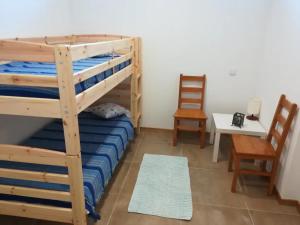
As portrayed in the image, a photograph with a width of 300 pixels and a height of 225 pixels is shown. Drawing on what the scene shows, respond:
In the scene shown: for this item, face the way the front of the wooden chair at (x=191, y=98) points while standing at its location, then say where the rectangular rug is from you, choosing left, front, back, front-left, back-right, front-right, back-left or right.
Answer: front

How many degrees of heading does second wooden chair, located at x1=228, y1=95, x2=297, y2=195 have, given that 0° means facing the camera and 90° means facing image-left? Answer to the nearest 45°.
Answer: approximately 90°

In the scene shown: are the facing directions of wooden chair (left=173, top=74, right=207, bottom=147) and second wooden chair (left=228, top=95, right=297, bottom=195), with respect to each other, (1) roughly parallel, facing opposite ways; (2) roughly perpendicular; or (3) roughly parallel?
roughly perpendicular

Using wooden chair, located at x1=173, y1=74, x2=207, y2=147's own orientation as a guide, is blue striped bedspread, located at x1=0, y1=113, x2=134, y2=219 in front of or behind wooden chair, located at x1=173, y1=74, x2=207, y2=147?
in front

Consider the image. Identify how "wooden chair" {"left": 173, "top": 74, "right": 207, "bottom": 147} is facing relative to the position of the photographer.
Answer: facing the viewer

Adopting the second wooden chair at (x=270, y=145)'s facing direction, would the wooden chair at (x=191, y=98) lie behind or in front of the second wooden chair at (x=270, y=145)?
in front

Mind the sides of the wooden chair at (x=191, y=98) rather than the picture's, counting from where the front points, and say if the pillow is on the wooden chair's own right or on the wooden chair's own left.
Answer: on the wooden chair's own right

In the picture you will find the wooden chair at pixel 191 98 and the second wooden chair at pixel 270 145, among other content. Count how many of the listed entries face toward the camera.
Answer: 1

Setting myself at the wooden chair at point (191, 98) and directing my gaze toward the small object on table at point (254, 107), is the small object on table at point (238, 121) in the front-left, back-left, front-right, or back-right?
front-right

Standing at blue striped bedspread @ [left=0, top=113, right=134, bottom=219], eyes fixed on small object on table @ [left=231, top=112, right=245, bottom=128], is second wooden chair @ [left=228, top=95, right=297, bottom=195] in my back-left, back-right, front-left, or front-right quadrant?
front-right

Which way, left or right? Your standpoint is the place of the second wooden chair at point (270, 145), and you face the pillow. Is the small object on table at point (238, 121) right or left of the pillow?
right

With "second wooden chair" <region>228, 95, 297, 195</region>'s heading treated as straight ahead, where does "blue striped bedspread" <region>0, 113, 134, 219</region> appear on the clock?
The blue striped bedspread is roughly at 11 o'clock from the second wooden chair.

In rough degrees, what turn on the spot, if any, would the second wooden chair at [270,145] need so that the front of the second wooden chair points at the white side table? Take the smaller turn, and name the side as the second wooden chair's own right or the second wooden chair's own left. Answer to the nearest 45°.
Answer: approximately 45° to the second wooden chair's own right

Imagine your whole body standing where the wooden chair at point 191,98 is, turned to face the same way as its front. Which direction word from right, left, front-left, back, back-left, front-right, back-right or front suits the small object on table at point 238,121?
front-left
